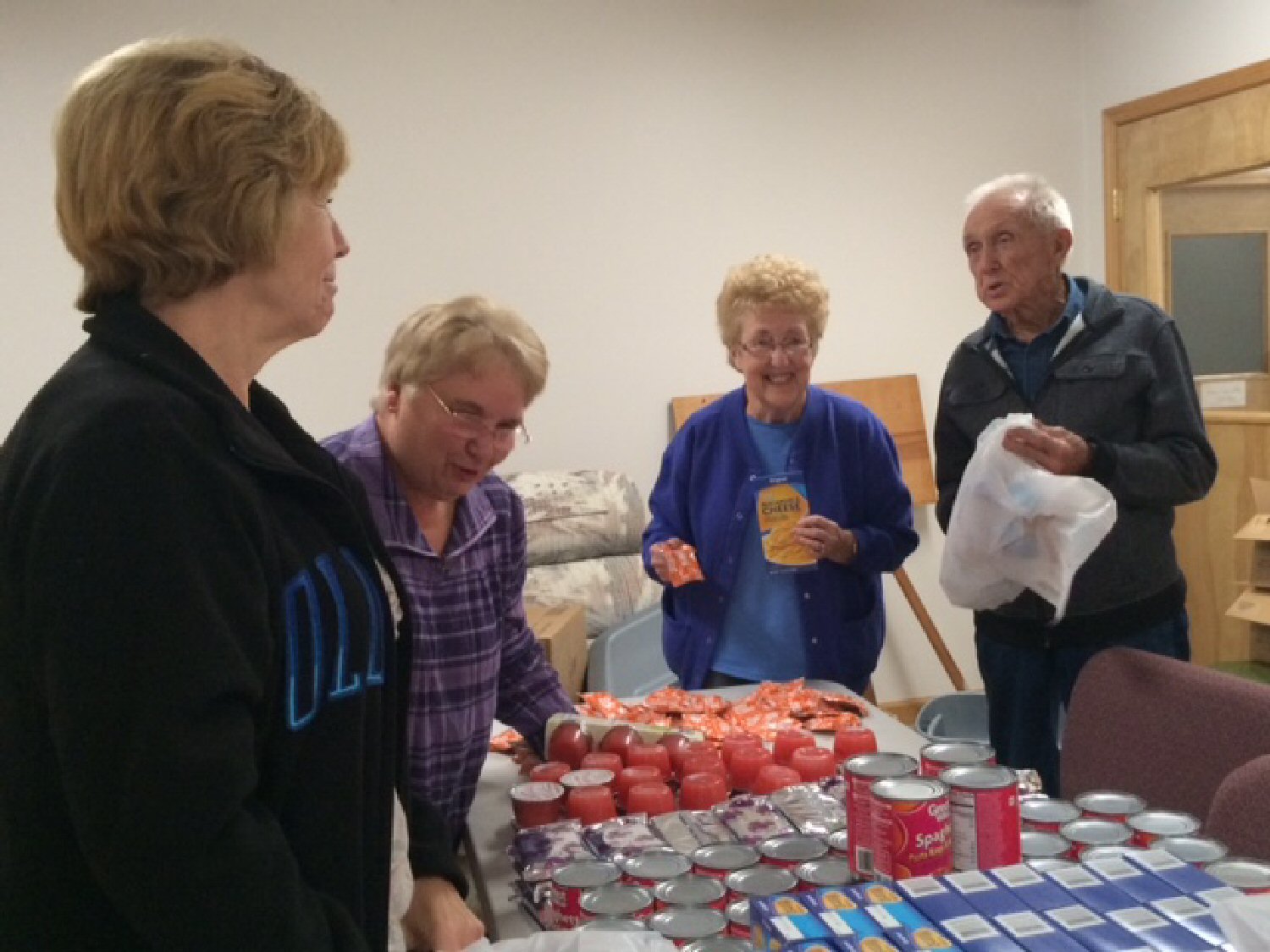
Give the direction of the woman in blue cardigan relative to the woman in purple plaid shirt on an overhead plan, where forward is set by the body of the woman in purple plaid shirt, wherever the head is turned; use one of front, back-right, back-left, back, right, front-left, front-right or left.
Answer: left

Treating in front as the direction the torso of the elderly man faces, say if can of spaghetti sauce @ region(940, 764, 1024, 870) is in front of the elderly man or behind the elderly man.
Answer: in front

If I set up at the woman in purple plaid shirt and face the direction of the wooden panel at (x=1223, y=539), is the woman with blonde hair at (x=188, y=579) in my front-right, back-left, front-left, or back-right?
back-right

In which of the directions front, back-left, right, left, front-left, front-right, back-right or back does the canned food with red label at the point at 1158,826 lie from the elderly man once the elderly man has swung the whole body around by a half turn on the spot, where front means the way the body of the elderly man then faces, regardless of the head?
back-right

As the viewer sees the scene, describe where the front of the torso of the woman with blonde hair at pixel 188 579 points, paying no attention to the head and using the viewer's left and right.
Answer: facing to the right of the viewer

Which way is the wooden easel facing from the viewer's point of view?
toward the camera

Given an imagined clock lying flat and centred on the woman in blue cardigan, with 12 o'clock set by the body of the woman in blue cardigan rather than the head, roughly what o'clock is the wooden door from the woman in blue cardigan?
The wooden door is roughly at 7 o'clock from the woman in blue cardigan.

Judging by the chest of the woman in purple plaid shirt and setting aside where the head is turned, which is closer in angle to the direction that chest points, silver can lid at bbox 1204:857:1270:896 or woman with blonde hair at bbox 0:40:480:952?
the silver can lid

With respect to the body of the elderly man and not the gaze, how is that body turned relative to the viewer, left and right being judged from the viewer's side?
facing the viewer and to the left of the viewer

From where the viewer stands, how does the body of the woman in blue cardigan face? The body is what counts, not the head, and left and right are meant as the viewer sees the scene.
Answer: facing the viewer

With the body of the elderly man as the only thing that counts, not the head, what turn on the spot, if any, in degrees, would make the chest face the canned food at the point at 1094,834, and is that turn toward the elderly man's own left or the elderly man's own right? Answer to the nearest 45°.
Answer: approximately 45° to the elderly man's own left

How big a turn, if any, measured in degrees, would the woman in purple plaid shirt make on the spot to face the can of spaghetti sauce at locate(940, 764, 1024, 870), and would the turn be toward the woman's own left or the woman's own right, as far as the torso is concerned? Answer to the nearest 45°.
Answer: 0° — they already face it

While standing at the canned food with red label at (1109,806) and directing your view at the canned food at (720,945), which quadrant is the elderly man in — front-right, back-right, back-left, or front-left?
back-right

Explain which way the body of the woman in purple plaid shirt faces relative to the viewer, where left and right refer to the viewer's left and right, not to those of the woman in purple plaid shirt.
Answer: facing the viewer and to the right of the viewer

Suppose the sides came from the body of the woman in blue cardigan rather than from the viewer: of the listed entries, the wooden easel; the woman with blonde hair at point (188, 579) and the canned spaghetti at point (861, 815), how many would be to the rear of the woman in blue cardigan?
1
